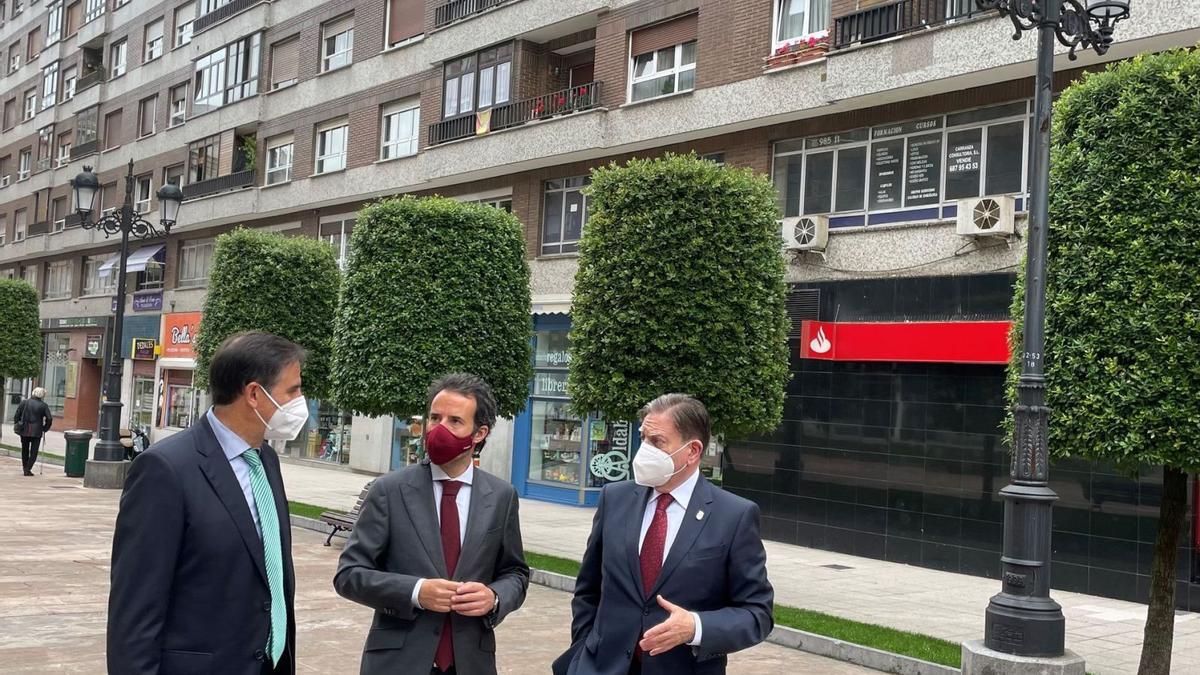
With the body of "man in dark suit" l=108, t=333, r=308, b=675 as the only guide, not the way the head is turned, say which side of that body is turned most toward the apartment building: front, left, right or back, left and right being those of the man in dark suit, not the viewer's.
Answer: left

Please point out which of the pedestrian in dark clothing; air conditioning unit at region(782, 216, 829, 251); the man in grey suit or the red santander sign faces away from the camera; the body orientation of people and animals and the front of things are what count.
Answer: the pedestrian in dark clothing

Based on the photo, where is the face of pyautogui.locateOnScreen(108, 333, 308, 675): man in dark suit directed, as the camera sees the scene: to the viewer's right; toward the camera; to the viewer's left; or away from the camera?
to the viewer's right

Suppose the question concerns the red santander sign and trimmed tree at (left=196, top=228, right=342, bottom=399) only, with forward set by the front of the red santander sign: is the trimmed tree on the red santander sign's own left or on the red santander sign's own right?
on the red santander sign's own right

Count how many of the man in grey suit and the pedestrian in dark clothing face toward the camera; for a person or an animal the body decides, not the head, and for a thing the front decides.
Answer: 1

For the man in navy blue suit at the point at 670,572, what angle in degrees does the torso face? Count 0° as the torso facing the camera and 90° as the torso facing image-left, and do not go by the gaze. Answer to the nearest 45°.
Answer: approximately 45°

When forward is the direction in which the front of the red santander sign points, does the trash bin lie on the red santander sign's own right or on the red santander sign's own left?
on the red santander sign's own right

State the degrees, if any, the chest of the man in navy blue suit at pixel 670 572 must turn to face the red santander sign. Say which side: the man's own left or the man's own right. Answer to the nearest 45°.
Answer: approximately 135° to the man's own right
